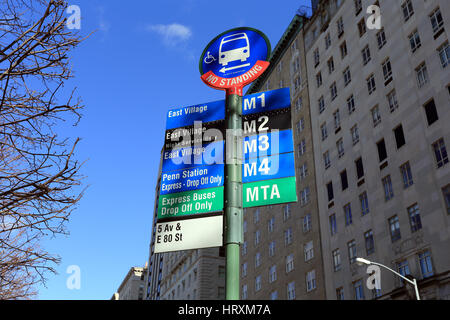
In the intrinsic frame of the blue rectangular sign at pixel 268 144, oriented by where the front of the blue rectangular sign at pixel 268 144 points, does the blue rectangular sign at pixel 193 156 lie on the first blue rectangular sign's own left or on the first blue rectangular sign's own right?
on the first blue rectangular sign's own right

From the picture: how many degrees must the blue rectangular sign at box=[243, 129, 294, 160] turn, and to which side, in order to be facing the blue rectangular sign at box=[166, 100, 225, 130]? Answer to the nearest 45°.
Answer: approximately 90° to its right

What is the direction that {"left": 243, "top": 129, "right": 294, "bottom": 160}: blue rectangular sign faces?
toward the camera
